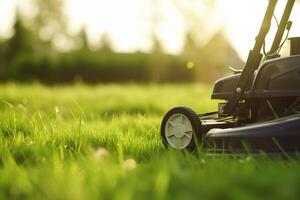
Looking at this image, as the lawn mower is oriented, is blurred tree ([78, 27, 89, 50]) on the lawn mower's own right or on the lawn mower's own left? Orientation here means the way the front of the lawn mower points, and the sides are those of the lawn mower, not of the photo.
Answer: on the lawn mower's own right

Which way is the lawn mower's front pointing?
to the viewer's left

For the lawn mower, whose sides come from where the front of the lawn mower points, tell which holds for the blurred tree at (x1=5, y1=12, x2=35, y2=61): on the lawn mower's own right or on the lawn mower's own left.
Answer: on the lawn mower's own right

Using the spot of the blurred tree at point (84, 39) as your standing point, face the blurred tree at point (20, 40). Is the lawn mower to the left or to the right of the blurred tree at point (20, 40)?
left
